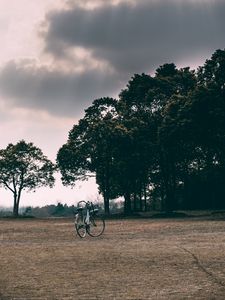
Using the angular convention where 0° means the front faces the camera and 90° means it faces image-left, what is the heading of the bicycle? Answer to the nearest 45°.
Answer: approximately 45°
